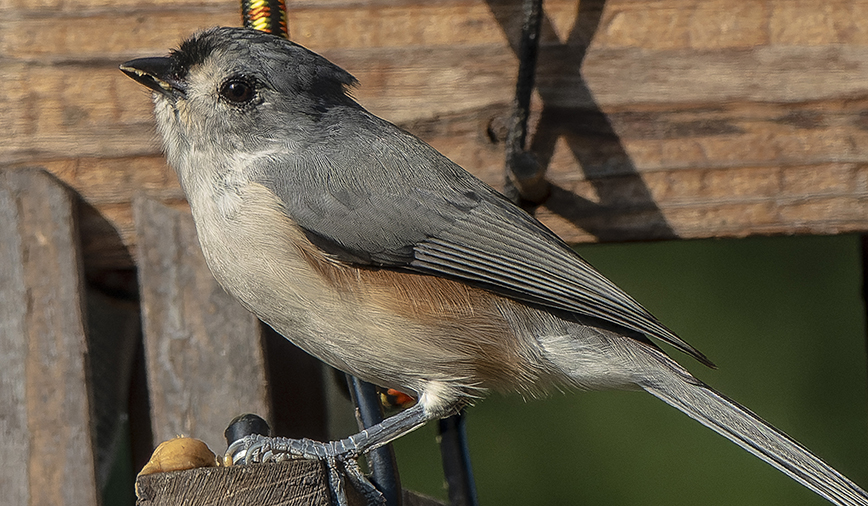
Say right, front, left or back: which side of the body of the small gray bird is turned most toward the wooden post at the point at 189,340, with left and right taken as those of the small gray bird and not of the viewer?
front

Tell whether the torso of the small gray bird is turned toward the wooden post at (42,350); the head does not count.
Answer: yes

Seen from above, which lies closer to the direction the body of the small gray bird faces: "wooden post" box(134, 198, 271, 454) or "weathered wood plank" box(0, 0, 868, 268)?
the wooden post

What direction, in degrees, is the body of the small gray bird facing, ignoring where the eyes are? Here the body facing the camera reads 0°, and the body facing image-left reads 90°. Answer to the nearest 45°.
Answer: approximately 90°
